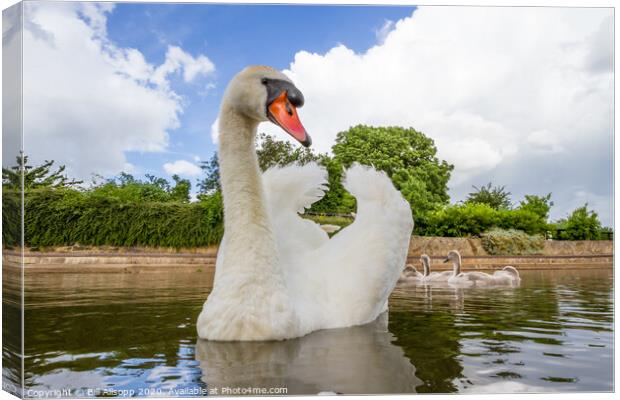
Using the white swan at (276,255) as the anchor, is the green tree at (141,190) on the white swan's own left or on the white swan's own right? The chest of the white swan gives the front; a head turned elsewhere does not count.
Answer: on the white swan's own right

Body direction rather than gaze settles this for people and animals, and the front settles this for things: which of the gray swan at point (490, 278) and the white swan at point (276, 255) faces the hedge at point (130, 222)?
the gray swan at point (490, 278)

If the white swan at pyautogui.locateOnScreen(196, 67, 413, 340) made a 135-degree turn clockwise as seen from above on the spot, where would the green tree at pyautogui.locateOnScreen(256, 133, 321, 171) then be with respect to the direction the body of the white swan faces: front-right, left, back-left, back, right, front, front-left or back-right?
front

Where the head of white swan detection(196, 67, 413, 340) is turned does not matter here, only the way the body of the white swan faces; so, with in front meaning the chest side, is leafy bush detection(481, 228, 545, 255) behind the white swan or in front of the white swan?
behind

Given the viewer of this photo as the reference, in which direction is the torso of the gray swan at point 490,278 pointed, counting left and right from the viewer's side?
facing to the left of the viewer

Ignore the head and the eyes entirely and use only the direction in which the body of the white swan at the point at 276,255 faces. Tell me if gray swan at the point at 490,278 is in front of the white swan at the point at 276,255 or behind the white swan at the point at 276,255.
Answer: behind

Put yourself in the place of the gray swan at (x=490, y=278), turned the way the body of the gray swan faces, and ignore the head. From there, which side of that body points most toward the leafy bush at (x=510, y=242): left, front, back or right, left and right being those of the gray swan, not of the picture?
right
